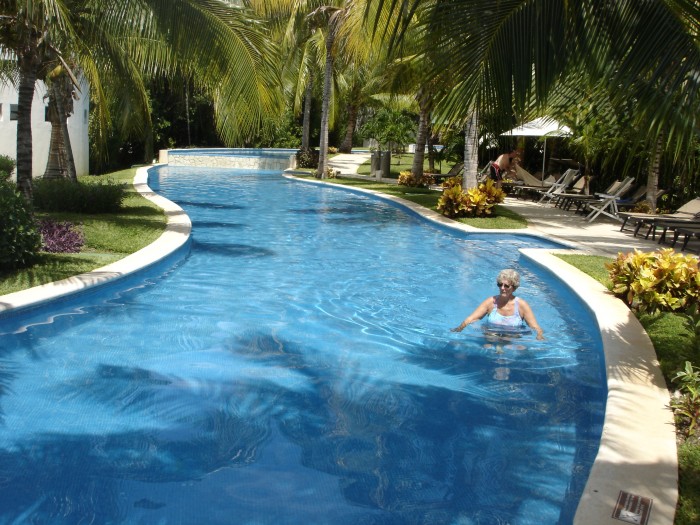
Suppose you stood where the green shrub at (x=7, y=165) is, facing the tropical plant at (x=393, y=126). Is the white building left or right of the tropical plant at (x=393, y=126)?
left

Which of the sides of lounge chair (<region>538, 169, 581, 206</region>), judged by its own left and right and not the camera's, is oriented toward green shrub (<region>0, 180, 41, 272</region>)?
front

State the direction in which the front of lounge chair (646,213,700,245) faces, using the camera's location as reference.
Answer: facing to the left of the viewer

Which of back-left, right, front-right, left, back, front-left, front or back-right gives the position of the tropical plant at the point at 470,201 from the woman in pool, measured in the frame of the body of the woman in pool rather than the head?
back

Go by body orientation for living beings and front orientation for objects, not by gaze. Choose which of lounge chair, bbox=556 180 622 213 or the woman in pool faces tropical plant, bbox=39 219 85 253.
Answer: the lounge chair

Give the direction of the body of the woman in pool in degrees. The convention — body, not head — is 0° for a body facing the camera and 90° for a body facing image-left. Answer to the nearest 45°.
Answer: approximately 0°

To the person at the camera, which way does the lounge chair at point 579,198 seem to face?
facing the viewer and to the left of the viewer

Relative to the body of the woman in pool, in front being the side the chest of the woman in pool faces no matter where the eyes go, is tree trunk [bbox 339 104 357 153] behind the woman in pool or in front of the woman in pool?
behind

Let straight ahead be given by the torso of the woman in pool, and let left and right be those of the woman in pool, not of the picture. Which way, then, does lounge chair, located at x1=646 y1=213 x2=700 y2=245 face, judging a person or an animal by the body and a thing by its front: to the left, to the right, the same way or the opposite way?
to the right

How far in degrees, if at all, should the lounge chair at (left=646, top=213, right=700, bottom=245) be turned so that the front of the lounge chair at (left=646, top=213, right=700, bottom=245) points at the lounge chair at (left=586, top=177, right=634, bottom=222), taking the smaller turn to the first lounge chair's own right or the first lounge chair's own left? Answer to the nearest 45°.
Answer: approximately 90° to the first lounge chair's own right

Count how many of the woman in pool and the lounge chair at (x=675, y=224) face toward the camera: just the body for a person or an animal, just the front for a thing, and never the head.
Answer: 1

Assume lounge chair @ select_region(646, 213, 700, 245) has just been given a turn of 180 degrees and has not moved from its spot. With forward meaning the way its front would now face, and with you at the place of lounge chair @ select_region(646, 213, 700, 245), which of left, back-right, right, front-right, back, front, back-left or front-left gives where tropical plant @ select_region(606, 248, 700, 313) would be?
right

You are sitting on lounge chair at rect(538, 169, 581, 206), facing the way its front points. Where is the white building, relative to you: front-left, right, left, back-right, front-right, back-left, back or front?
front-right
